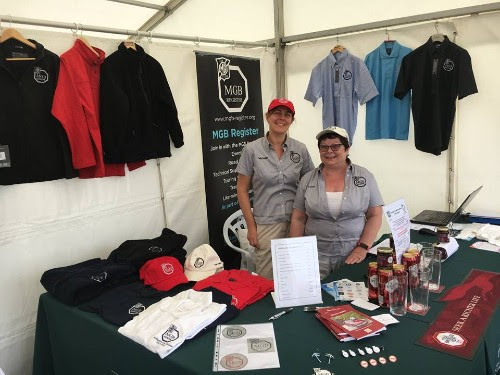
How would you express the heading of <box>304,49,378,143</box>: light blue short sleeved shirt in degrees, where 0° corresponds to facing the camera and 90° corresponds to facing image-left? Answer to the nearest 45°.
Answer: approximately 0°

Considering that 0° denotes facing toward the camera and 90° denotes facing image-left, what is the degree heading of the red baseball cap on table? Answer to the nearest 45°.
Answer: approximately 315°

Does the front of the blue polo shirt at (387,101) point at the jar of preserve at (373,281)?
yes

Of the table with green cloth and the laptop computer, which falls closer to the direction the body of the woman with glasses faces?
the table with green cloth
